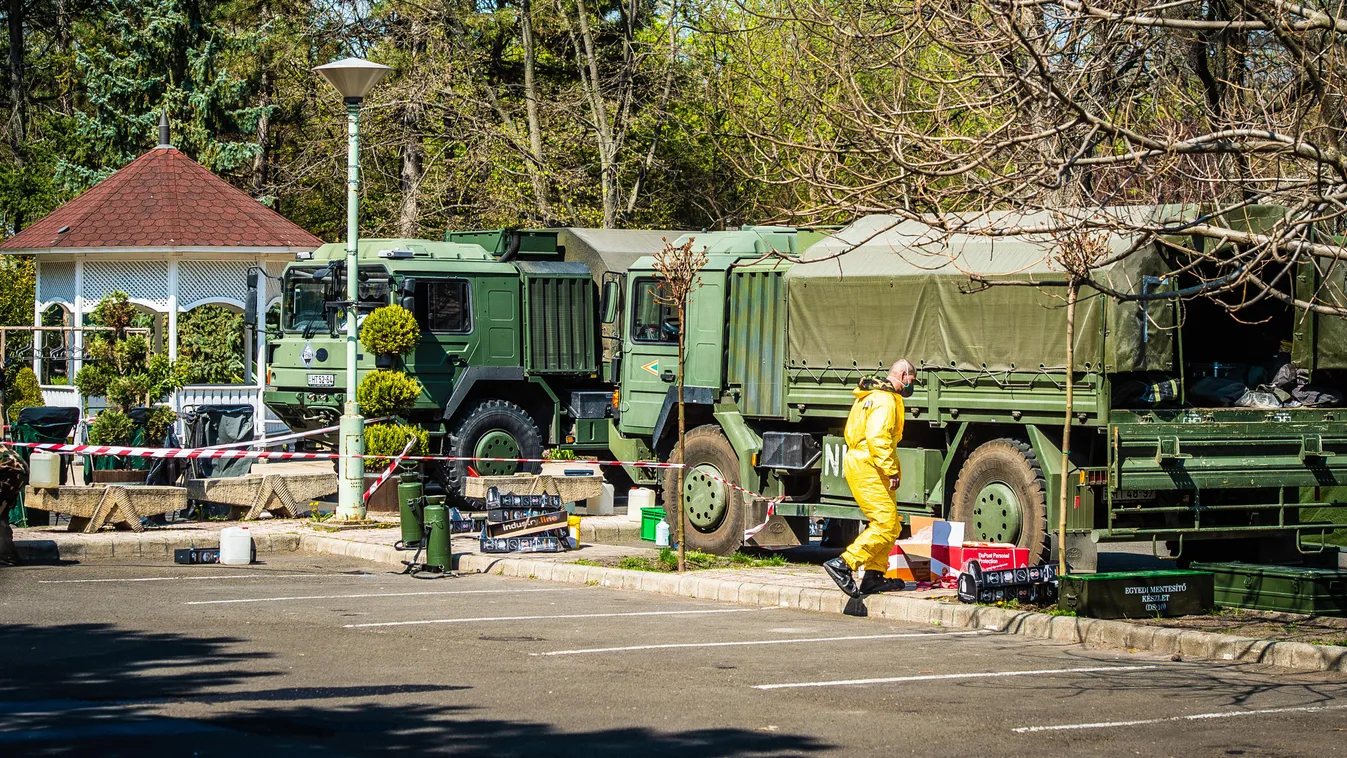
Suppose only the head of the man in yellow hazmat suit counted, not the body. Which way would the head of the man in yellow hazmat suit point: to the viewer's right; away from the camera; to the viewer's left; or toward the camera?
to the viewer's right

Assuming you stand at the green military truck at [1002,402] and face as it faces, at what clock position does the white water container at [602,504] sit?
The white water container is roughly at 12 o'clock from the green military truck.

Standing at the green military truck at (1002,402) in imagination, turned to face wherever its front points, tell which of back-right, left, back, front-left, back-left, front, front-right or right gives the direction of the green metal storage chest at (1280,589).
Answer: back

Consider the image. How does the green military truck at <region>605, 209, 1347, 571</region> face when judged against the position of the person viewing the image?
facing away from the viewer and to the left of the viewer

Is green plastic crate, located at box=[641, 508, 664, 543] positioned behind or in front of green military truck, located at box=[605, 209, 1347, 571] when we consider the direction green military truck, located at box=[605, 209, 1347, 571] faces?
in front

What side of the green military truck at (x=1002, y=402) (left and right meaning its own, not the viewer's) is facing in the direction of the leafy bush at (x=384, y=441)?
front

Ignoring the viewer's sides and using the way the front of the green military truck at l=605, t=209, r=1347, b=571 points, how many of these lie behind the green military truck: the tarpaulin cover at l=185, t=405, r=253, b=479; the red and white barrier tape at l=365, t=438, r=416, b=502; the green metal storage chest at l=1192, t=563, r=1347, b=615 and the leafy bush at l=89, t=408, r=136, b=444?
1
